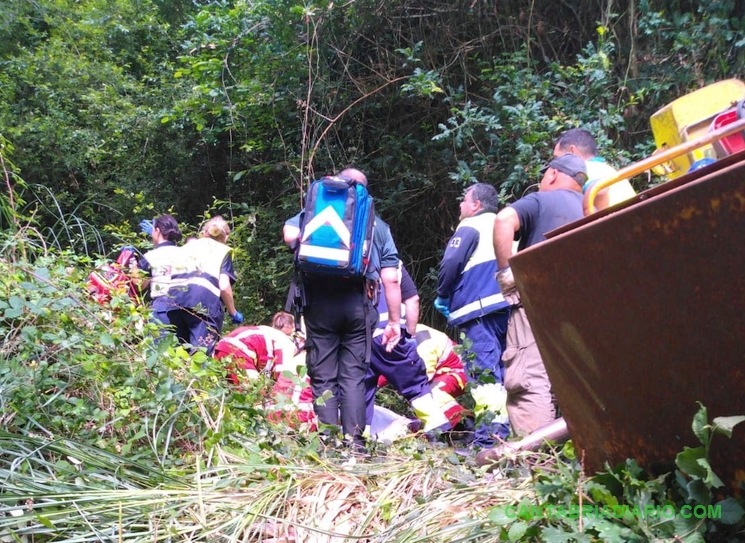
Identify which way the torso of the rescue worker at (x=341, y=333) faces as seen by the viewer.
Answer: away from the camera

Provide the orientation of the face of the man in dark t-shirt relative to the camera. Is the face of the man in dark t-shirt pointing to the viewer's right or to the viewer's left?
to the viewer's left

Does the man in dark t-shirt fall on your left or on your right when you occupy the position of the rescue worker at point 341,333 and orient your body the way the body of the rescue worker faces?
on your right

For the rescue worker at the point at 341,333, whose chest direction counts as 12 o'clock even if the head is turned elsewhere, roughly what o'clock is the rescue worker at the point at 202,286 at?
the rescue worker at the point at 202,286 is roughly at 11 o'clock from the rescue worker at the point at 341,333.

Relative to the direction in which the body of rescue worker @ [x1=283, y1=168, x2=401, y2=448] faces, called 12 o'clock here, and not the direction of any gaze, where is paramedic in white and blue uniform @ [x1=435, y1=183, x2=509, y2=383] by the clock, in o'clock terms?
The paramedic in white and blue uniform is roughly at 2 o'clock from the rescue worker.

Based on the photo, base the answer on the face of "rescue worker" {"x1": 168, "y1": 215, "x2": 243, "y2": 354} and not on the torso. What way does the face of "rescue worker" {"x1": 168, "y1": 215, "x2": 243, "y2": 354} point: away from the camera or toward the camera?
away from the camera
